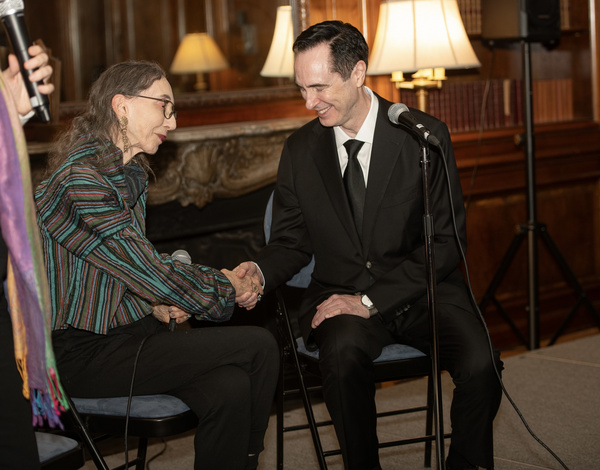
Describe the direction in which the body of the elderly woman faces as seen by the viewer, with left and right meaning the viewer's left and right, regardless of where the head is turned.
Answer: facing to the right of the viewer

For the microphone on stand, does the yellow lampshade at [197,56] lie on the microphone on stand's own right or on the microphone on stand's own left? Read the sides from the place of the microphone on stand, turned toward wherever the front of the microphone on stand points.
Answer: on the microphone on stand's own right

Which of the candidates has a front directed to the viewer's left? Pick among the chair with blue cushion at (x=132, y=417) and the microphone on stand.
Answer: the microphone on stand

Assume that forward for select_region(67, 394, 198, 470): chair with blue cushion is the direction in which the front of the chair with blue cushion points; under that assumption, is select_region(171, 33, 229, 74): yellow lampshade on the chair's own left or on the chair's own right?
on the chair's own left

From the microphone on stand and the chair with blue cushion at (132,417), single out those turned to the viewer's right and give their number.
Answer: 1

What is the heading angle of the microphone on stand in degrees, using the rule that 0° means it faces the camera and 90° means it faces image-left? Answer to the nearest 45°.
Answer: approximately 90°

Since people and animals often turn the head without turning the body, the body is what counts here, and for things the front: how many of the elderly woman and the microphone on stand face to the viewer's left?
1

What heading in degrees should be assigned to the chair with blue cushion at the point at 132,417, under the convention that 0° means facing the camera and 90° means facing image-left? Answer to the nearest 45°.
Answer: approximately 270°
